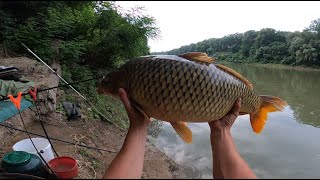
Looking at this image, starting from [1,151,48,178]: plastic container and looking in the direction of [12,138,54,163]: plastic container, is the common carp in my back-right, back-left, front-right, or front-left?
back-right

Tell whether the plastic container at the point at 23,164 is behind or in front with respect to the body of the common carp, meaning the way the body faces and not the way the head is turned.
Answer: in front

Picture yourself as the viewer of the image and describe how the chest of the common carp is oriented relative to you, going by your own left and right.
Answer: facing to the left of the viewer
